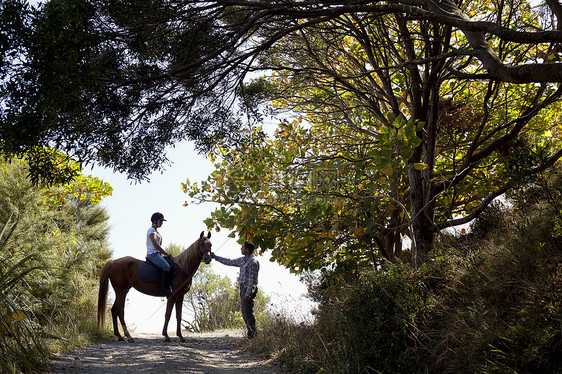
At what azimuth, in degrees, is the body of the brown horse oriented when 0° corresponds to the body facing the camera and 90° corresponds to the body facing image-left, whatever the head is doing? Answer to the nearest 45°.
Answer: approximately 270°

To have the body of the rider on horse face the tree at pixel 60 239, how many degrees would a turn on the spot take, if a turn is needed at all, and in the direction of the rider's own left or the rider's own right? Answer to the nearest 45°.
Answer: approximately 135° to the rider's own left

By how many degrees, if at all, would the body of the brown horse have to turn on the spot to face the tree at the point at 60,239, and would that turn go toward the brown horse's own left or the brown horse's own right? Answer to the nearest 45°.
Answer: approximately 135° to the brown horse's own left

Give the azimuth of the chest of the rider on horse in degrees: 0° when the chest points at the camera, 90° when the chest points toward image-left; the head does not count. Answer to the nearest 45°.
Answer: approximately 270°
